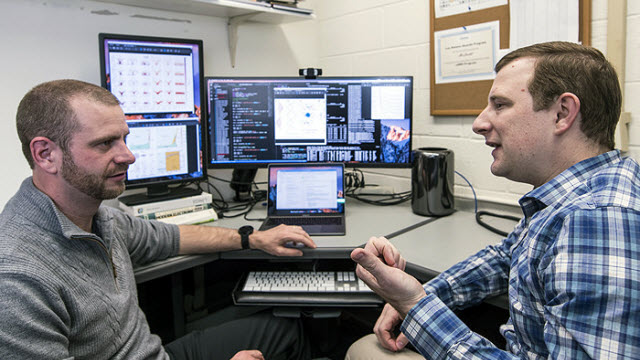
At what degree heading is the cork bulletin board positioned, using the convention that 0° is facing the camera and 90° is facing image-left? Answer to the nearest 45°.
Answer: approximately 45°

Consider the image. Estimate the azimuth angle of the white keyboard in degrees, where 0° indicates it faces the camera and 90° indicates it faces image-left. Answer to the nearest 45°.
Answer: approximately 0°

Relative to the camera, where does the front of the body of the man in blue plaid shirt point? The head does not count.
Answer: to the viewer's left

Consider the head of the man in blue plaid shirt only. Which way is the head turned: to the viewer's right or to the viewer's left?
to the viewer's left
